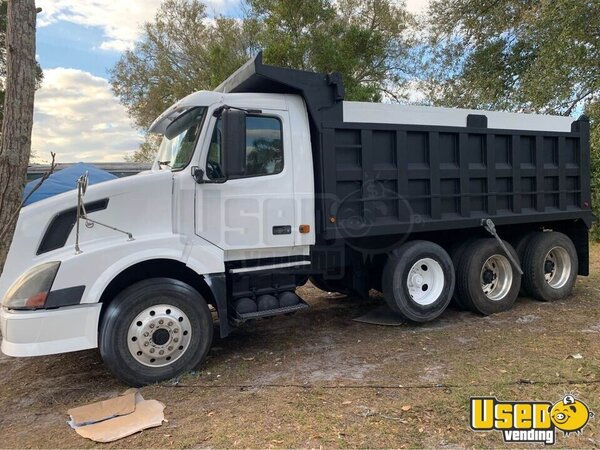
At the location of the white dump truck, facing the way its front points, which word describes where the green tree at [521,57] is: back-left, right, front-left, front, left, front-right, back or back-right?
back

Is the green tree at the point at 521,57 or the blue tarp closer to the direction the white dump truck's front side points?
the blue tarp

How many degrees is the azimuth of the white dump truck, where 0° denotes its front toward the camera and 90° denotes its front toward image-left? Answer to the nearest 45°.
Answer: approximately 45°

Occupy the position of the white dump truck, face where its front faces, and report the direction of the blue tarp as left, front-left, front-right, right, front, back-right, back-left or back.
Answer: right

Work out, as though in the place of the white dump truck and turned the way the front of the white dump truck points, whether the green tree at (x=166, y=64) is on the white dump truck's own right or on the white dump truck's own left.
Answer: on the white dump truck's own right

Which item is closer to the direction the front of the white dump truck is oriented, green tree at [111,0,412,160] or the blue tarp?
the blue tarp

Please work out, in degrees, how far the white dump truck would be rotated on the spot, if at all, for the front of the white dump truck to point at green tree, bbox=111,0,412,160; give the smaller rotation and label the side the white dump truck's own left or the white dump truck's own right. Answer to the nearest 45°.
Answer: approximately 135° to the white dump truck's own right
